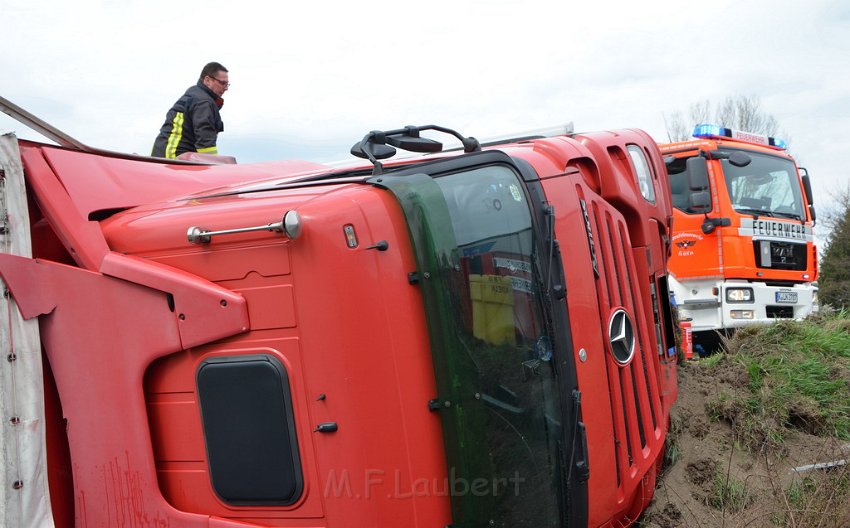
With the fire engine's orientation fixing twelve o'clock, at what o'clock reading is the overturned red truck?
The overturned red truck is roughly at 2 o'clock from the fire engine.

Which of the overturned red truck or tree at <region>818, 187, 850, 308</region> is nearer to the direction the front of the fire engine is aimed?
the overturned red truck

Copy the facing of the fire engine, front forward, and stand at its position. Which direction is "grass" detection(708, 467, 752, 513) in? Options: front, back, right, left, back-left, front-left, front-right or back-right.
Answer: front-right

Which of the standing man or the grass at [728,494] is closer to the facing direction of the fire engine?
the grass

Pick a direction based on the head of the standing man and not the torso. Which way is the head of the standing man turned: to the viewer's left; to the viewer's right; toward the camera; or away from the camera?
to the viewer's right

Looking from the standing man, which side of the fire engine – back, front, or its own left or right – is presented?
right

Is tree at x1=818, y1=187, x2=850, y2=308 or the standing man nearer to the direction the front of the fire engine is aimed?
the standing man

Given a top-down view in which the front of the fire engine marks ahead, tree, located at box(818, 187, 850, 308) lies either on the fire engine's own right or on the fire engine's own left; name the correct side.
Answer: on the fire engine's own left

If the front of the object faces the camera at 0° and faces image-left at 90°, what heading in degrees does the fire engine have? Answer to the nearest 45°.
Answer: approximately 315°
